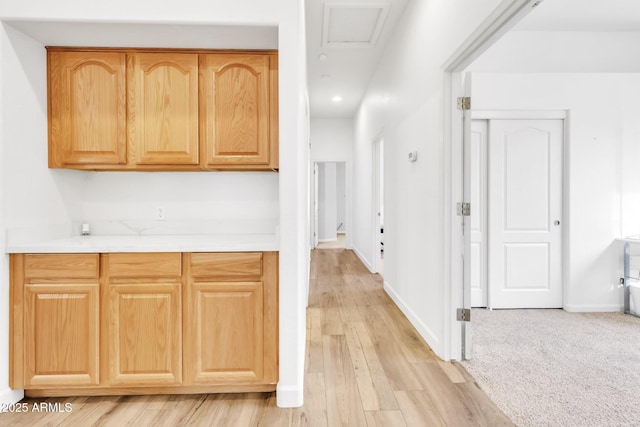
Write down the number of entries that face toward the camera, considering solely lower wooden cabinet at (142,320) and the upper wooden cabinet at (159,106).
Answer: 2

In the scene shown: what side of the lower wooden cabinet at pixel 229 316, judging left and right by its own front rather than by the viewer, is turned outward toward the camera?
front

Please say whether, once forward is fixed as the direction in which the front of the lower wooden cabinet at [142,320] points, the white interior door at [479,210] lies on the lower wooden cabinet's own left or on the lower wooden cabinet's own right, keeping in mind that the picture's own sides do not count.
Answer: on the lower wooden cabinet's own left

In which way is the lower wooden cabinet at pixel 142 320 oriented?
toward the camera

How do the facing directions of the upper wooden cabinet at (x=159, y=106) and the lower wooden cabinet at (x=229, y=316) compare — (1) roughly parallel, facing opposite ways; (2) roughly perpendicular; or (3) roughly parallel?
roughly parallel

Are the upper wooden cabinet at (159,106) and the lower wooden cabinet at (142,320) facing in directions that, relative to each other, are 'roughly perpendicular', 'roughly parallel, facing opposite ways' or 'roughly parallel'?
roughly parallel
